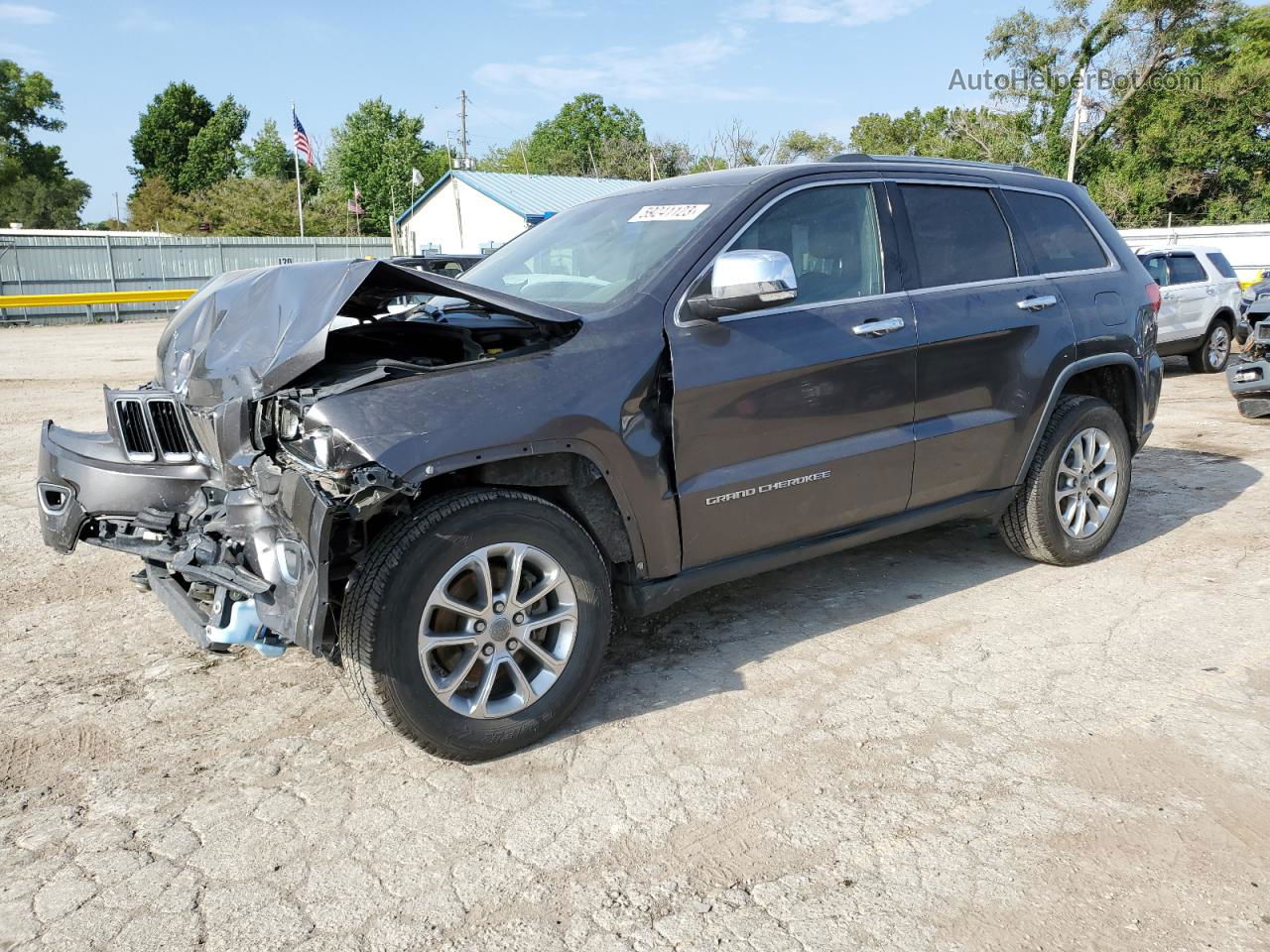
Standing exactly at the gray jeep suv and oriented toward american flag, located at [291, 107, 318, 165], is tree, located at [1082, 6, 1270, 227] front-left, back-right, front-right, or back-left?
front-right

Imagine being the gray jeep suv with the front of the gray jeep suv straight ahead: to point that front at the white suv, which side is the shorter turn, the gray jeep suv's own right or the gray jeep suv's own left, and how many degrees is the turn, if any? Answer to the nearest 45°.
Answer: approximately 180°

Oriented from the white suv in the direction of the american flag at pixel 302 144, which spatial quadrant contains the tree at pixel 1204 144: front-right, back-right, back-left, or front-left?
front-right

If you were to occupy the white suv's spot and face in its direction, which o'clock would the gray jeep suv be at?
The gray jeep suv is roughly at 11 o'clock from the white suv.

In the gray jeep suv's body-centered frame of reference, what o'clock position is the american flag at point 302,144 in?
The american flag is roughly at 4 o'clock from the gray jeep suv.

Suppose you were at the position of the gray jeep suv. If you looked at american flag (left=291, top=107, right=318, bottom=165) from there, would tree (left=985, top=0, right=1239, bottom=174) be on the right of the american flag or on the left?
right

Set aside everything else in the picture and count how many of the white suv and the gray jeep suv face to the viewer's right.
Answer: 0

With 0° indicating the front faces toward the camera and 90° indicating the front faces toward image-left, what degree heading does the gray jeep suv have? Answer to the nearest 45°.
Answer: approximately 45°
